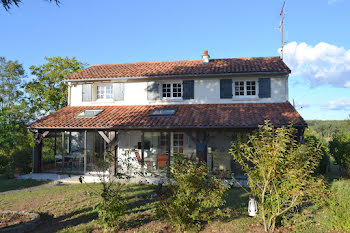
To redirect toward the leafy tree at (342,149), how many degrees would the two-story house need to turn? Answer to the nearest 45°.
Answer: approximately 90° to its left

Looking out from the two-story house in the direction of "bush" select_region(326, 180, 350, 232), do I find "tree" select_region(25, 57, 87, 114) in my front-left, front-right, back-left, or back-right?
back-right

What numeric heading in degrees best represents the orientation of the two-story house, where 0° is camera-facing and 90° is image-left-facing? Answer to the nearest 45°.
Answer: approximately 0°

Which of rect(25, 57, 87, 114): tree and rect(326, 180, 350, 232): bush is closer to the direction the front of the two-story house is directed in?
the bush

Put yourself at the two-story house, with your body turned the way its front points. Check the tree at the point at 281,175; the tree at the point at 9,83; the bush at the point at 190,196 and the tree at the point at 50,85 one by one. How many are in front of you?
2

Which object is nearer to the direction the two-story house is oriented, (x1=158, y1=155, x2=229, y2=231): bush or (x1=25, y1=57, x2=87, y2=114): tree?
the bush

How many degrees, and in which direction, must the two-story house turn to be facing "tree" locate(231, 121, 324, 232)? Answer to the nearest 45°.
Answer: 0° — it already faces it

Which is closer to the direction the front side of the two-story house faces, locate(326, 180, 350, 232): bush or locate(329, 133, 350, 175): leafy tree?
the bush

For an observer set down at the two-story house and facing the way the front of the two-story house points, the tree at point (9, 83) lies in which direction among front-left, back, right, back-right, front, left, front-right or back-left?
back-right

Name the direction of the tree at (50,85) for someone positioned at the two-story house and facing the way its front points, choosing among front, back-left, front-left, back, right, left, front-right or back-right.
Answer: back-right
